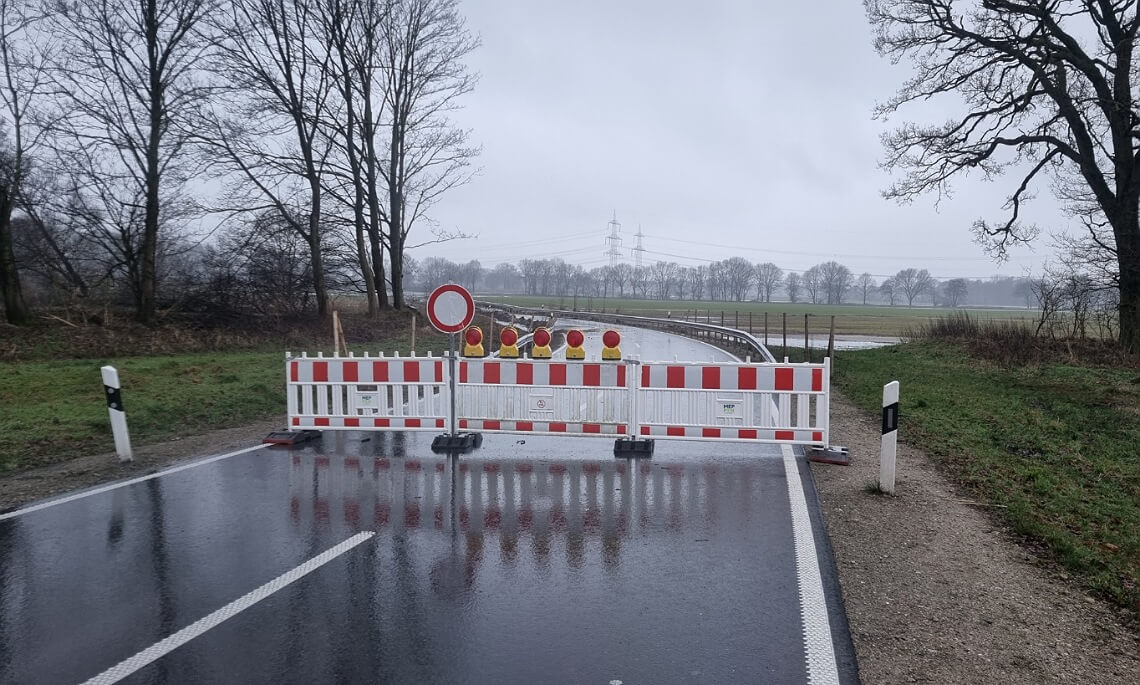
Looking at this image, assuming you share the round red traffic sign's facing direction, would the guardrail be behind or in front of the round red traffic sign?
behind

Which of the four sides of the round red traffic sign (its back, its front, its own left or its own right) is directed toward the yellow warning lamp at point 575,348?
left

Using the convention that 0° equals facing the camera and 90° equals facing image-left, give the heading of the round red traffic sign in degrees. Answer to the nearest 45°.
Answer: approximately 0°

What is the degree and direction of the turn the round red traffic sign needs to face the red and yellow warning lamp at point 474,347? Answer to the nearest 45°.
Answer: approximately 135° to its left

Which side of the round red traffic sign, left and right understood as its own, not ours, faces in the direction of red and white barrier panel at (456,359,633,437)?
left

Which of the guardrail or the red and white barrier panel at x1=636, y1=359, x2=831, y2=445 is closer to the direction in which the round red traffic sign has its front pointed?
the red and white barrier panel

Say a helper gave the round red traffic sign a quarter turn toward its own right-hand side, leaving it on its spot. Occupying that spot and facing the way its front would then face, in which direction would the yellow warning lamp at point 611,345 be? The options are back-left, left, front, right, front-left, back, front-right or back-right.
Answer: back

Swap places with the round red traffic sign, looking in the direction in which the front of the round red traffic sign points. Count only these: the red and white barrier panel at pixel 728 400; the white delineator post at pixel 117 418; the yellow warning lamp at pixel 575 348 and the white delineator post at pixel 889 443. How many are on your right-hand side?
1

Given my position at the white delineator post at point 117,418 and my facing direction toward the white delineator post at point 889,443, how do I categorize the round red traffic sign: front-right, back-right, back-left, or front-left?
front-left

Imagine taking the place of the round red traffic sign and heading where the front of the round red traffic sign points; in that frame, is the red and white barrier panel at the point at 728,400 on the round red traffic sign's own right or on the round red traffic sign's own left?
on the round red traffic sign's own left

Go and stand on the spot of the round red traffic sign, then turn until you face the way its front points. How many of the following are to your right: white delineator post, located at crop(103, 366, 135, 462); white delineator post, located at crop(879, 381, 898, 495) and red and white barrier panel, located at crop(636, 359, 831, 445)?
1

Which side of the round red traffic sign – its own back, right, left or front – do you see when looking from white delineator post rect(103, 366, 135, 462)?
right

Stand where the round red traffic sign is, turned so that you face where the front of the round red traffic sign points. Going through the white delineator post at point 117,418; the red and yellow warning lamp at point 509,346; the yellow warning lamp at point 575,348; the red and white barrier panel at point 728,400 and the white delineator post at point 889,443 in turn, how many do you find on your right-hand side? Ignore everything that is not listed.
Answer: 1

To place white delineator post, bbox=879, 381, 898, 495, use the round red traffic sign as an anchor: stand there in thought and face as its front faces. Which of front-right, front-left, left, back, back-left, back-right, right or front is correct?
front-left
